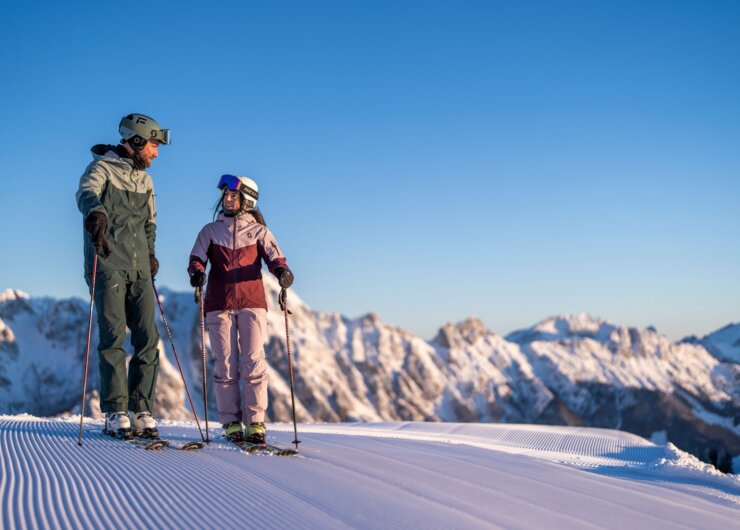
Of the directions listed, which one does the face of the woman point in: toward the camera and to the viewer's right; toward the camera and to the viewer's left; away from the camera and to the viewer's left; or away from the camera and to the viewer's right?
toward the camera and to the viewer's left

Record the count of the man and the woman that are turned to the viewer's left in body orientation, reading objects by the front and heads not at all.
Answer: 0

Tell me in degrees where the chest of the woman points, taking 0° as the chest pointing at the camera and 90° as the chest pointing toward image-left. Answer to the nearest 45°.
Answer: approximately 0°

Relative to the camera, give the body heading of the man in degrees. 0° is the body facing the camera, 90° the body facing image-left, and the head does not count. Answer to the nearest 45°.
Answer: approximately 315°

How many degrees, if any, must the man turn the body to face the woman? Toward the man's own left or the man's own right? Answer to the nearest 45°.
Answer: approximately 45° to the man's own left

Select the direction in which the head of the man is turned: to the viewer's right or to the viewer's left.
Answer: to the viewer's right

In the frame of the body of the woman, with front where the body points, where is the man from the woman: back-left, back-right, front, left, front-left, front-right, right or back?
right
